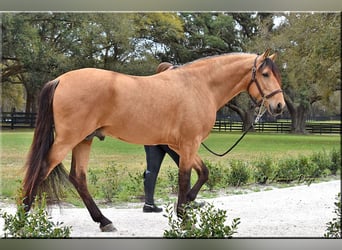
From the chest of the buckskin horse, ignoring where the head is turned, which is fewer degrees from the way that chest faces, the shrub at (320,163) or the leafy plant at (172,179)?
the shrub

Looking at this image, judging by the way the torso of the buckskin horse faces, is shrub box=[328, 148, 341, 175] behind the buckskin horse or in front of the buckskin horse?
in front

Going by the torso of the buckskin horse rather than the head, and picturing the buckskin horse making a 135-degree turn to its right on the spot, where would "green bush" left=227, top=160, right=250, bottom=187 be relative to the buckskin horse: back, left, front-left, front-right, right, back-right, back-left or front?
back

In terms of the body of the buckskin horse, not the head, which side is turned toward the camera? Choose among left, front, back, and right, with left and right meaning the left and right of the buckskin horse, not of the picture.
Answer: right

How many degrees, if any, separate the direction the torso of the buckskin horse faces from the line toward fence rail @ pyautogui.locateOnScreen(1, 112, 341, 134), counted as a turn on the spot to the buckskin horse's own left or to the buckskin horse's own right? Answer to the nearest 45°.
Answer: approximately 45° to the buckskin horse's own left

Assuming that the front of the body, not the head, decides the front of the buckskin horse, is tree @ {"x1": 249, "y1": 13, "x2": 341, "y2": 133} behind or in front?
in front

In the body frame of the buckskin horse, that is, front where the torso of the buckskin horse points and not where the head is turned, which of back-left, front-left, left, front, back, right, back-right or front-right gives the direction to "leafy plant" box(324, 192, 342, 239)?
front
